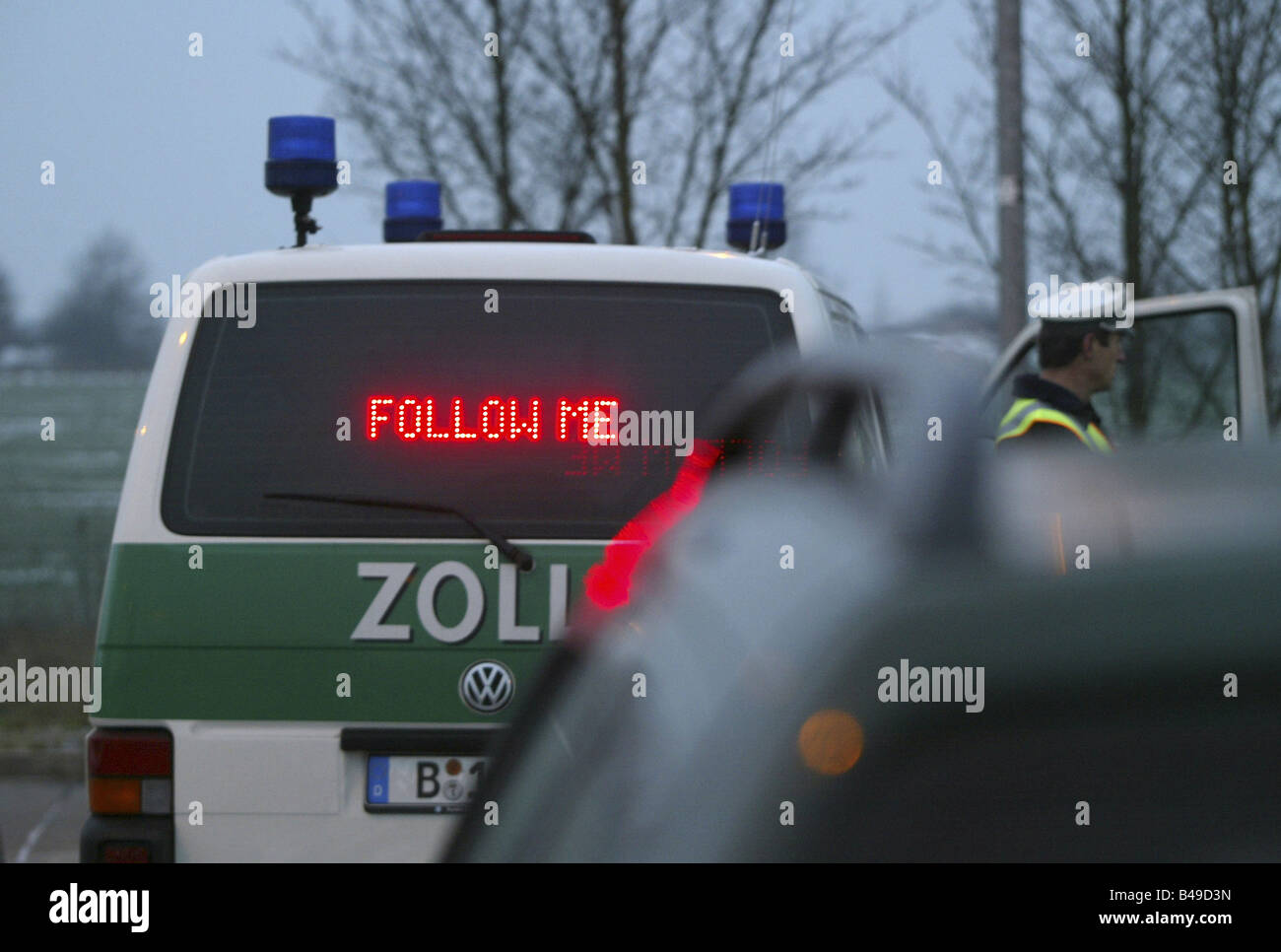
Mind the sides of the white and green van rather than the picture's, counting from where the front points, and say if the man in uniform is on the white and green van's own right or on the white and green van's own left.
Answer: on the white and green van's own right

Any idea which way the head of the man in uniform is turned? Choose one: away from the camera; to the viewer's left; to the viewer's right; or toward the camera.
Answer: to the viewer's right

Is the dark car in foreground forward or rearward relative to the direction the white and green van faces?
rearward

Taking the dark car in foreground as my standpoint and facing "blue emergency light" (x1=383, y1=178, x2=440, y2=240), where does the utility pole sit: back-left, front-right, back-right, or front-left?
front-right

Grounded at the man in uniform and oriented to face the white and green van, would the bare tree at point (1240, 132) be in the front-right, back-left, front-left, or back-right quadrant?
back-right

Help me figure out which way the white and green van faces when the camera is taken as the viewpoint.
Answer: facing away from the viewer

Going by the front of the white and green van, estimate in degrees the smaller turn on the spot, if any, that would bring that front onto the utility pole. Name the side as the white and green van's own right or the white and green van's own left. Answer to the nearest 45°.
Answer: approximately 45° to the white and green van's own right

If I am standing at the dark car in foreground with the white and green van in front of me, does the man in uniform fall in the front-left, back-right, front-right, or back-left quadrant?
front-right

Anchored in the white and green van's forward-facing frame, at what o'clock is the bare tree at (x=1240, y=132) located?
The bare tree is roughly at 1 o'clock from the white and green van.
